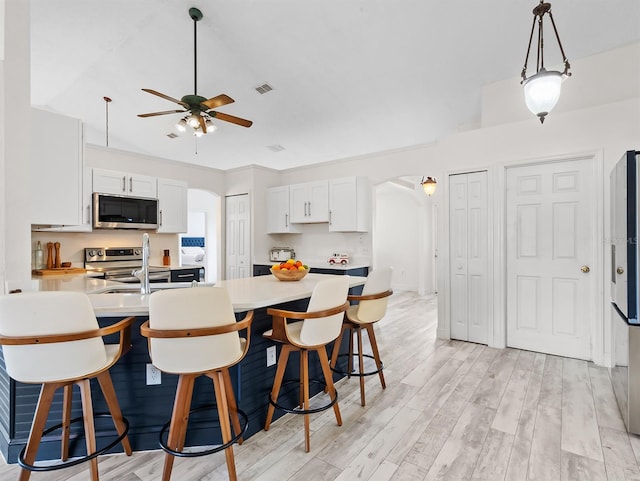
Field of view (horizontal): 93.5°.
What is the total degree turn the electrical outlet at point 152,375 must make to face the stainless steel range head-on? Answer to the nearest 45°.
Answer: approximately 135° to its left

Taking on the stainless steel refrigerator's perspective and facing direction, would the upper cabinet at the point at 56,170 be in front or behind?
in front

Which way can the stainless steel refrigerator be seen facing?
to the viewer's left

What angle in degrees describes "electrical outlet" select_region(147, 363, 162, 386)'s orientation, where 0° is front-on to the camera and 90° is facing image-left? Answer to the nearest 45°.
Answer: approximately 315°

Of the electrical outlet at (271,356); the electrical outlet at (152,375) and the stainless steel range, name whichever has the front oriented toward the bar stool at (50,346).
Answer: the stainless steel range

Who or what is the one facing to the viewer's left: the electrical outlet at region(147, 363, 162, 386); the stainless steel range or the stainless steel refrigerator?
the stainless steel refrigerator

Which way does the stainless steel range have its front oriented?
toward the camera

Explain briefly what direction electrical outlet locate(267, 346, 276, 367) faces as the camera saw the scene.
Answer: facing the viewer and to the right of the viewer

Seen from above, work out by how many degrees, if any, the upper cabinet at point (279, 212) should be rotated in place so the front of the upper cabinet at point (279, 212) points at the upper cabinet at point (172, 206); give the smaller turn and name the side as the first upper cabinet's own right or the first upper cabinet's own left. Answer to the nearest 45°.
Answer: approximately 45° to the first upper cabinet's own right

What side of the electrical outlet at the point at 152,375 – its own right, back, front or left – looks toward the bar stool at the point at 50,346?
right

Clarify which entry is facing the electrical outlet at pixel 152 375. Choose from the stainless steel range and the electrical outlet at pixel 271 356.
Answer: the stainless steel range

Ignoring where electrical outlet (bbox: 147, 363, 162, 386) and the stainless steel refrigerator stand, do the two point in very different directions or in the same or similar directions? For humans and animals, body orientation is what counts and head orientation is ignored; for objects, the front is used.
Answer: very different directions

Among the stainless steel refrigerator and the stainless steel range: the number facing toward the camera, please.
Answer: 1

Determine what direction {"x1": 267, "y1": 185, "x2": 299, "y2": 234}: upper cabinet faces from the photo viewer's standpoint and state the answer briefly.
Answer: facing the viewer and to the left of the viewer
